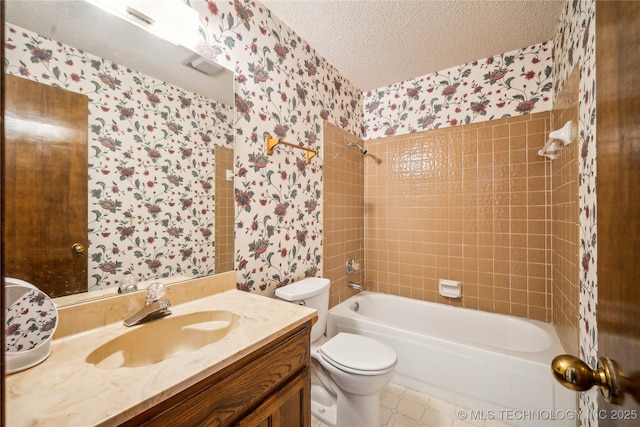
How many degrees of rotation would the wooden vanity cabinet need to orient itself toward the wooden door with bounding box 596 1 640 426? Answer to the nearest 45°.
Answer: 0° — it already faces it

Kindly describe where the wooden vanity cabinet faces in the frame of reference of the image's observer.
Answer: facing the viewer and to the right of the viewer

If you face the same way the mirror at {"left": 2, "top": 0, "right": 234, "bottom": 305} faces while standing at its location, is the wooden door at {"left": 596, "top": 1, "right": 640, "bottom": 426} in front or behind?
in front

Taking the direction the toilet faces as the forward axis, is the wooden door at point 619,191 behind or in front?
in front

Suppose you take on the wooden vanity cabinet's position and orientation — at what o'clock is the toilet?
The toilet is roughly at 9 o'clock from the wooden vanity cabinet.
